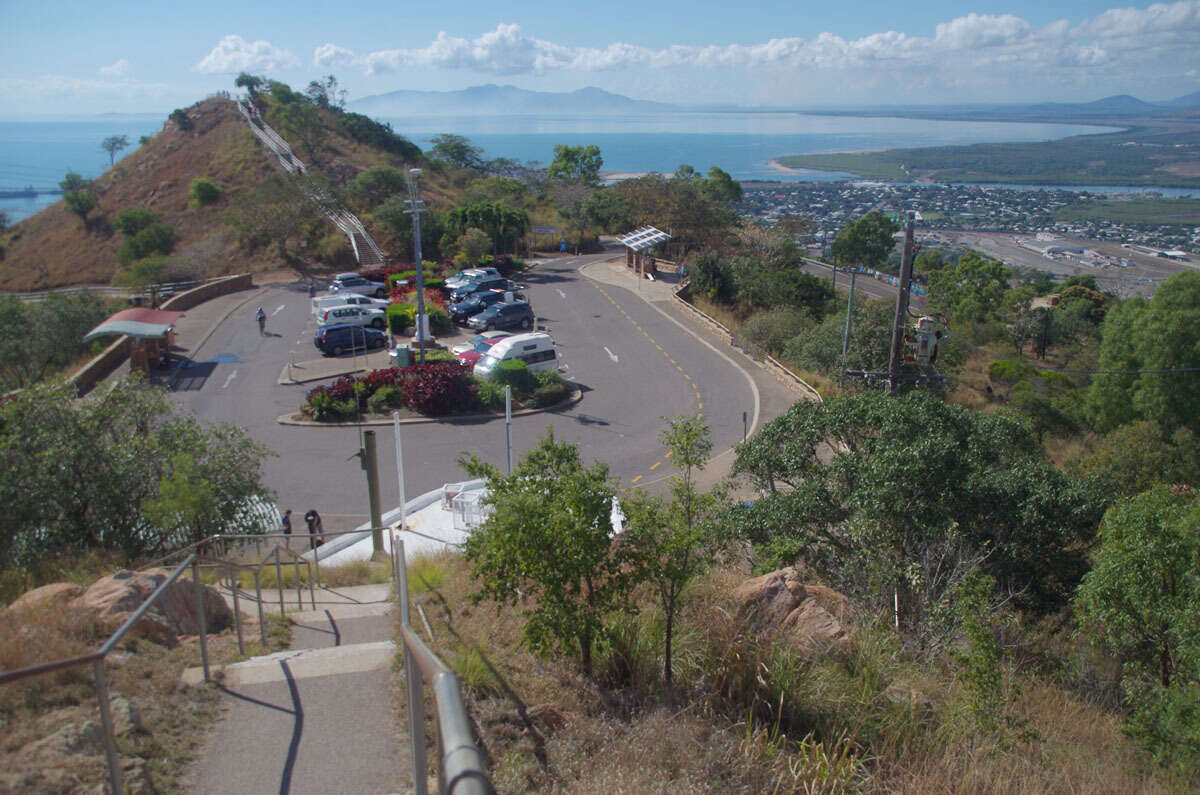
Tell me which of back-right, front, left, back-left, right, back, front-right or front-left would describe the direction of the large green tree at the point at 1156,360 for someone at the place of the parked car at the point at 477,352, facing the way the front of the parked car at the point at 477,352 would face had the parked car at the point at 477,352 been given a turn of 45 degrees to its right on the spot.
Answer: back

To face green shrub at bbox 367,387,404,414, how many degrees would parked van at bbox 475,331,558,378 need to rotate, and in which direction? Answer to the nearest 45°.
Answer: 0° — it already faces it

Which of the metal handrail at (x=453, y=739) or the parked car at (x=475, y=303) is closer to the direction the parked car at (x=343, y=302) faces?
the parked car

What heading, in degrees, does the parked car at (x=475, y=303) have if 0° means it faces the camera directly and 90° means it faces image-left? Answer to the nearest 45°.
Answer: approximately 45°

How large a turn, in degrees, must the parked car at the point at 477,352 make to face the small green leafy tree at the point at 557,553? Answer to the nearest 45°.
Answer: approximately 45° to its left

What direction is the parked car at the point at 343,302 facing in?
to the viewer's right

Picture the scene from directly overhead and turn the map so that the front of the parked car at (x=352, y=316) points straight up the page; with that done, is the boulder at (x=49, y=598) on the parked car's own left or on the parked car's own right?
on the parked car's own right

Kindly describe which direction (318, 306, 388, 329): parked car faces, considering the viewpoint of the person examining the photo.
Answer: facing to the right of the viewer

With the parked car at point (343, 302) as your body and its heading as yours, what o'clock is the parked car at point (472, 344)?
the parked car at point (472, 344) is roughly at 2 o'clock from the parked car at point (343, 302).

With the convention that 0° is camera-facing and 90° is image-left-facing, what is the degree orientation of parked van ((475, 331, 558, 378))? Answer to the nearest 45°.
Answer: approximately 45°
